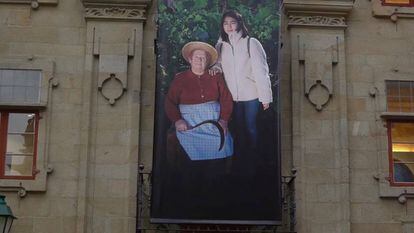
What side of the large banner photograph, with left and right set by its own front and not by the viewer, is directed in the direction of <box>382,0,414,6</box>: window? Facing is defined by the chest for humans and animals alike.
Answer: left

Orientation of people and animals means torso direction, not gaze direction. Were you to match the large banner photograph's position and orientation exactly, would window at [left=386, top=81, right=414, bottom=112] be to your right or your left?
on your left

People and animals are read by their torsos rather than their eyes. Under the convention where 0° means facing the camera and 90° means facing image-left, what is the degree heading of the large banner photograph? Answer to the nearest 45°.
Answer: approximately 0°
